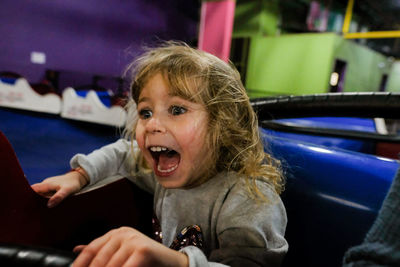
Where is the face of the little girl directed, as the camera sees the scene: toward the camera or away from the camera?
toward the camera
